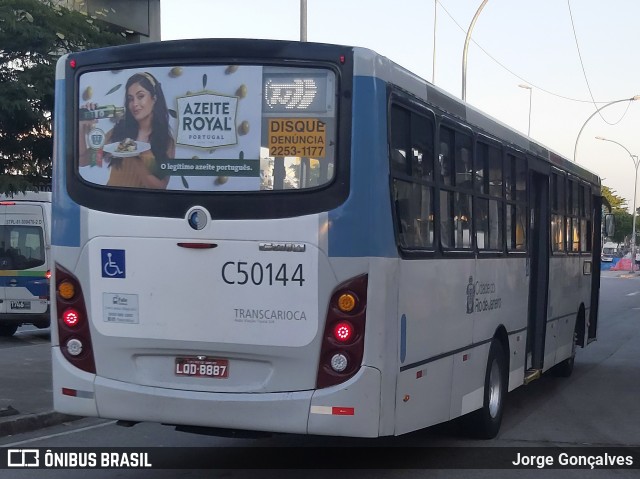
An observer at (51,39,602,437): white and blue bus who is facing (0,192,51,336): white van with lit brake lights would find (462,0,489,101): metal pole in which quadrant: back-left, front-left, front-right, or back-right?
front-right

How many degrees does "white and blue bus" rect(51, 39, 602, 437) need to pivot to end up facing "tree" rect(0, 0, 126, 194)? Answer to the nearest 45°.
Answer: approximately 90° to its left

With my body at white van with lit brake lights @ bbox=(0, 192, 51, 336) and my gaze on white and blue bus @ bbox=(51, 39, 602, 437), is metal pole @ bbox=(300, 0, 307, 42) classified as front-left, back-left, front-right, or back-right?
front-left

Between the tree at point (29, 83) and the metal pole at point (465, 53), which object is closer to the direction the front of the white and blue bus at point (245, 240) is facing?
the metal pole

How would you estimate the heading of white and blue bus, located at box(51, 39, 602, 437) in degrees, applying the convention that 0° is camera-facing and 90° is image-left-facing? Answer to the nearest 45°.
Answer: approximately 225°

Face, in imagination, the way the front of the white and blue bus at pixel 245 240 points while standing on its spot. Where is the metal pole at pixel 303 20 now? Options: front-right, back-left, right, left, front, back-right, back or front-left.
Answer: front-left

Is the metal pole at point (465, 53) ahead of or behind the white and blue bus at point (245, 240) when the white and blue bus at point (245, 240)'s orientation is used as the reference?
ahead

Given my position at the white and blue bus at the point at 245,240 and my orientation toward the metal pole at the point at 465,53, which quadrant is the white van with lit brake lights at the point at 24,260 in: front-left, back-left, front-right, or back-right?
front-left

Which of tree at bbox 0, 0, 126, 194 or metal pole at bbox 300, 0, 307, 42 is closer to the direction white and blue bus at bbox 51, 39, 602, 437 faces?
the metal pole

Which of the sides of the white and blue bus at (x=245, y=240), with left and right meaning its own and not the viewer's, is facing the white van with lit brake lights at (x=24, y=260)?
left
